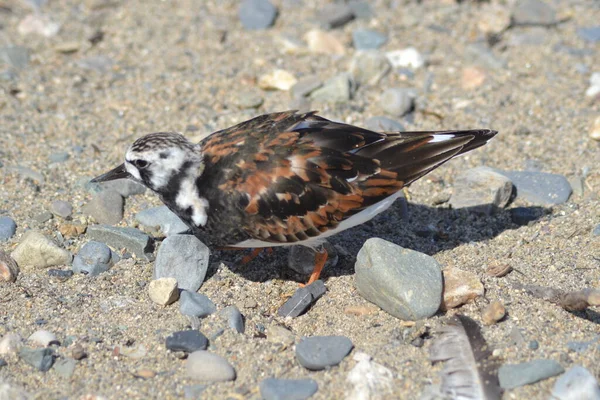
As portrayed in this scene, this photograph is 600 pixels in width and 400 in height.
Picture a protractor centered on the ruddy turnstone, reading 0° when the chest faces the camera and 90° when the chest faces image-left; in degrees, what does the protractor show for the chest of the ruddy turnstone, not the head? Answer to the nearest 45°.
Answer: approximately 90°

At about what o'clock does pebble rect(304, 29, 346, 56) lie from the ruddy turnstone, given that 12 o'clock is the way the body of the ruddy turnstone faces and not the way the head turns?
The pebble is roughly at 3 o'clock from the ruddy turnstone.

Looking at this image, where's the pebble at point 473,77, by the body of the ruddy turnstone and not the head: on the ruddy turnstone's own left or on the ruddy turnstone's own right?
on the ruddy turnstone's own right

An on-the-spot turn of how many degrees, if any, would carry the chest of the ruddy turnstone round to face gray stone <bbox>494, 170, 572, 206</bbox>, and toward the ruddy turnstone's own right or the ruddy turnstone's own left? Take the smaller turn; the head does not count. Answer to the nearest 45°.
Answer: approximately 135° to the ruddy turnstone's own right

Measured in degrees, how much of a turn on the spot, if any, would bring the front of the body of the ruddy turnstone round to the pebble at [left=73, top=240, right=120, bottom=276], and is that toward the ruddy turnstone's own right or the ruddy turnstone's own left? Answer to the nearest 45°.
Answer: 0° — it already faces it

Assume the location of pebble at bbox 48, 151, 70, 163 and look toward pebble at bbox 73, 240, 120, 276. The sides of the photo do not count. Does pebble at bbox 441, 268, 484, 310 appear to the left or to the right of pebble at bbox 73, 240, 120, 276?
left

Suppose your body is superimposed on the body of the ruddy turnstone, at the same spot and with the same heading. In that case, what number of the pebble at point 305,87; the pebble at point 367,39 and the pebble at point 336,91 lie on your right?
3

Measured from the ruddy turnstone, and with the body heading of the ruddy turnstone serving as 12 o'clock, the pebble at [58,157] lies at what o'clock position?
The pebble is roughly at 1 o'clock from the ruddy turnstone.
